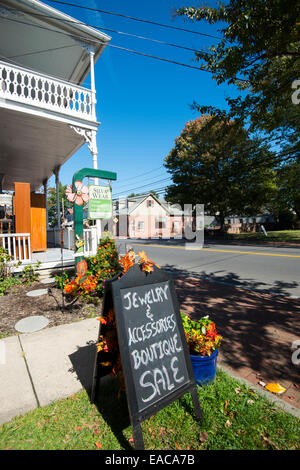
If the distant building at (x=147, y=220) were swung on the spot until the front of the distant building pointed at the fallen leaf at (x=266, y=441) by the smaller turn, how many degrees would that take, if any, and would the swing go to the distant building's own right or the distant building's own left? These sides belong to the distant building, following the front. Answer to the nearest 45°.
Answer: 0° — it already faces it

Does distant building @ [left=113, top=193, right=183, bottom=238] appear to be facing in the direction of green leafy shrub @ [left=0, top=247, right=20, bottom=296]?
yes

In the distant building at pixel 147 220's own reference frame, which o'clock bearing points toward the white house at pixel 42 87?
The white house is roughly at 12 o'clock from the distant building.

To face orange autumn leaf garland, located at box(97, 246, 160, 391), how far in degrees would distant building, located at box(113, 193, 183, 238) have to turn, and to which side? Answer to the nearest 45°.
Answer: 0° — it already faces it

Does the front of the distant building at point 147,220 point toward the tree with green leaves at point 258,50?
yes

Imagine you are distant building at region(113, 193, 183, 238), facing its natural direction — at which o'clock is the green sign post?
The green sign post is roughly at 12 o'clock from the distant building.

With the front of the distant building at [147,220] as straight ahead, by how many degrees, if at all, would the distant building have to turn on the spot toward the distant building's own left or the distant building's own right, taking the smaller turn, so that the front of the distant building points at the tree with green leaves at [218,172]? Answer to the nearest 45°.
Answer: approximately 45° to the distant building's own left

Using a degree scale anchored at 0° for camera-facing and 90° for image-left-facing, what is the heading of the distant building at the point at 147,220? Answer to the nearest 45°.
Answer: approximately 0°

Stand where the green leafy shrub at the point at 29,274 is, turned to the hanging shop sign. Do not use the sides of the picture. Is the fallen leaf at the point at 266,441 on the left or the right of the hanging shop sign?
right

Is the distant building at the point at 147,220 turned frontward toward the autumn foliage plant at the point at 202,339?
yes
